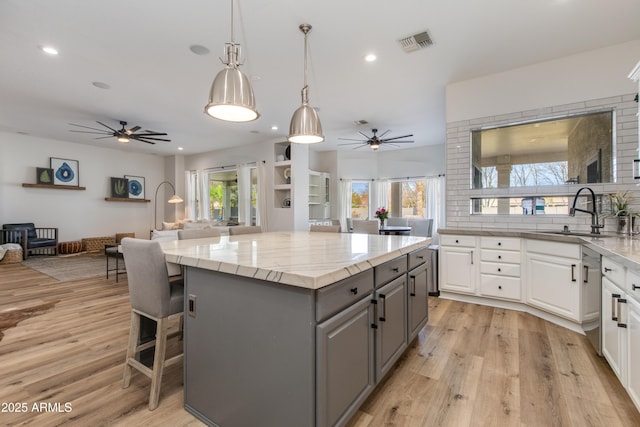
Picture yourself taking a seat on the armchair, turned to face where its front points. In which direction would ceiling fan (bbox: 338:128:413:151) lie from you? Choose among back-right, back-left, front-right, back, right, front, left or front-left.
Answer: front

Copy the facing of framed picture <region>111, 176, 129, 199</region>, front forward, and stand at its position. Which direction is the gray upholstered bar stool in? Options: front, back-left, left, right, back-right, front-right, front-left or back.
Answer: front

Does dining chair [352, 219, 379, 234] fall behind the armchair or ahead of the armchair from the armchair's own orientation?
ahead

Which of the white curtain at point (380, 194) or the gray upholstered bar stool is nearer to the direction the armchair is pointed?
the white curtain

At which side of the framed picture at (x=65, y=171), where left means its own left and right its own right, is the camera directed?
front

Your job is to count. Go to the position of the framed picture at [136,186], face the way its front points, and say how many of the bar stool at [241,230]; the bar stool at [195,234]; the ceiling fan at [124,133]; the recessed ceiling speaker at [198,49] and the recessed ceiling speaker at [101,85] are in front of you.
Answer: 5

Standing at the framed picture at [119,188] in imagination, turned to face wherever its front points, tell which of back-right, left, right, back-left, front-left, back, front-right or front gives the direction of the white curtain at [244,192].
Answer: front-left

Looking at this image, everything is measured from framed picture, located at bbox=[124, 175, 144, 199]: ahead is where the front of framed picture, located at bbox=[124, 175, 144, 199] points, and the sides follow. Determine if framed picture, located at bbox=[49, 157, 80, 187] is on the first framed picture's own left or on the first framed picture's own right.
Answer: on the first framed picture's own right

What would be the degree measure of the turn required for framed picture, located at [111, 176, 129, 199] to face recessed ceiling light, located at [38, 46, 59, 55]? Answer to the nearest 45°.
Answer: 0° — it already faces it

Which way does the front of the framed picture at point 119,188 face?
toward the camera

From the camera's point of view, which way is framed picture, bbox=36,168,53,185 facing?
toward the camera

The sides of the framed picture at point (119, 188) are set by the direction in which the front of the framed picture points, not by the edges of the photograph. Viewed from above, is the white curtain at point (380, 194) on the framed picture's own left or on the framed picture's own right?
on the framed picture's own left

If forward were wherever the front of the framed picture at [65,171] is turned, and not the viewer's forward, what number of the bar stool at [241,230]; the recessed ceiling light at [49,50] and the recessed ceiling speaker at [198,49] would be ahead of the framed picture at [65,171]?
3

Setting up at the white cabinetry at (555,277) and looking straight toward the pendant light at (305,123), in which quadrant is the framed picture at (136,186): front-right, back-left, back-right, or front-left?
front-right

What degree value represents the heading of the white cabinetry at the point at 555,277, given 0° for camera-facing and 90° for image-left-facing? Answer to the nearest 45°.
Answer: approximately 45°
